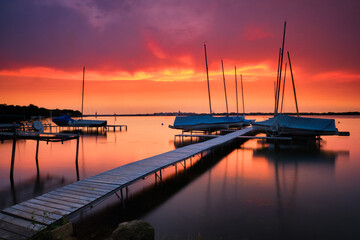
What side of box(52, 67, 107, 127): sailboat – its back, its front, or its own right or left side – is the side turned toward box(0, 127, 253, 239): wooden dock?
left

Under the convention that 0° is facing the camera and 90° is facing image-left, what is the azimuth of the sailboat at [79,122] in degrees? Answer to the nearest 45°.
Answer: approximately 90°

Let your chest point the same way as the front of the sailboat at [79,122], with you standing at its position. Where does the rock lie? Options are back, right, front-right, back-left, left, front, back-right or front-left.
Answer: left
